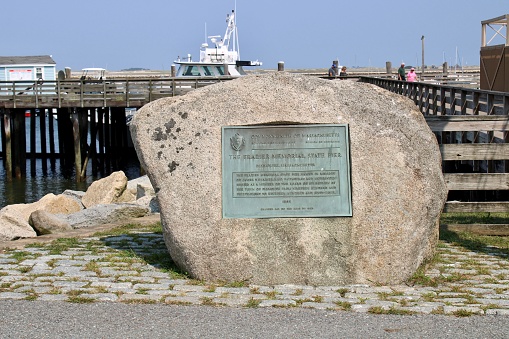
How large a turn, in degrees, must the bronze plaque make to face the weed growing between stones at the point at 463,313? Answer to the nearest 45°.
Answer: approximately 45° to its left

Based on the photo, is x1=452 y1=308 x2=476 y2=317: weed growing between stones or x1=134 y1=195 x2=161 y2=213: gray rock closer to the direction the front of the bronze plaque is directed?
the weed growing between stones

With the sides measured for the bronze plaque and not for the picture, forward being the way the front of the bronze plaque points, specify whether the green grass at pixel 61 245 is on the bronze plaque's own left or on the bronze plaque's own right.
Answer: on the bronze plaque's own right

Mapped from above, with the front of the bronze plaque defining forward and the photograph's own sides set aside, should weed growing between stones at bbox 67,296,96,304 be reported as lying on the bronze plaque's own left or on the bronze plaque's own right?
on the bronze plaque's own right

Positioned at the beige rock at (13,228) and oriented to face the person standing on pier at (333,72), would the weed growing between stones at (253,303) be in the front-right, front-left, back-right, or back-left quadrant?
back-right

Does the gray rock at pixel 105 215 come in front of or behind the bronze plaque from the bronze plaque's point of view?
behind

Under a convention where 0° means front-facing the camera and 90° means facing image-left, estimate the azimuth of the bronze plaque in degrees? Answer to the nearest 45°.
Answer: approximately 0°

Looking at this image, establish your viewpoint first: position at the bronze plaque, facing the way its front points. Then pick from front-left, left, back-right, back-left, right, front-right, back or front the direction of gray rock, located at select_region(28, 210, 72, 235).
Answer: back-right
